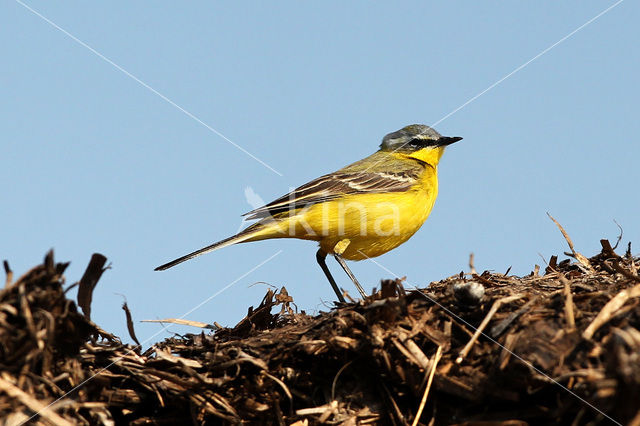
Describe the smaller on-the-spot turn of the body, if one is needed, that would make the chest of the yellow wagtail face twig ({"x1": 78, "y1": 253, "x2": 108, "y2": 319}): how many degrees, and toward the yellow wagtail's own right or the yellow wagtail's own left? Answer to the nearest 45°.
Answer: approximately 135° to the yellow wagtail's own right

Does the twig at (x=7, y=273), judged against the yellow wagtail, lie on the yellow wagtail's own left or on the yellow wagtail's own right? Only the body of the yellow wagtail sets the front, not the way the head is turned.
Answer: on the yellow wagtail's own right

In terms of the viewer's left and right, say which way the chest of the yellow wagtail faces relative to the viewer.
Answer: facing to the right of the viewer
